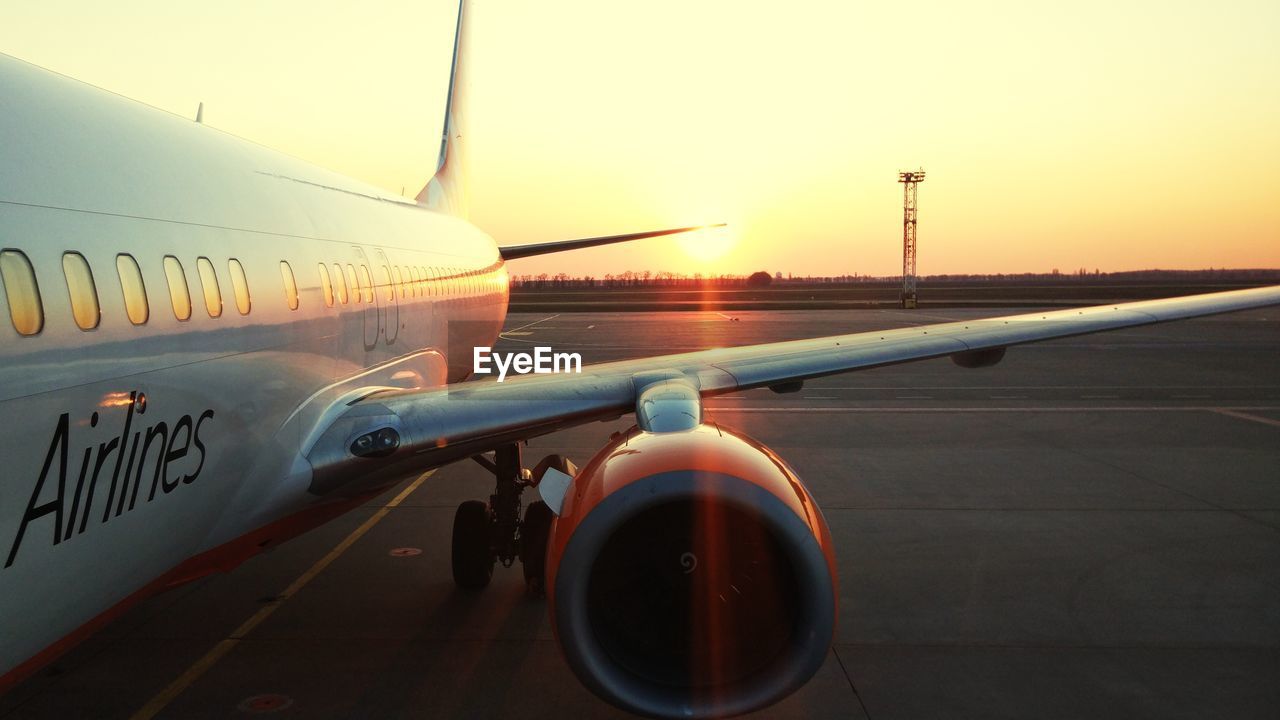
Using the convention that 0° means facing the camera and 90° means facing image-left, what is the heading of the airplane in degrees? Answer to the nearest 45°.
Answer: approximately 0°
